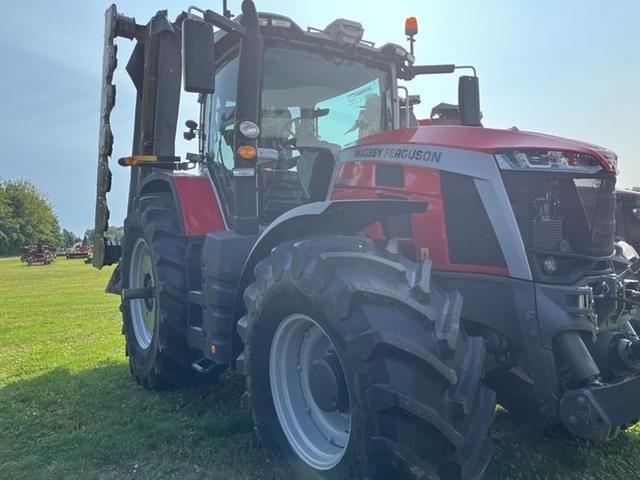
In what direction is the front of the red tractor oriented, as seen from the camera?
facing the viewer and to the right of the viewer
